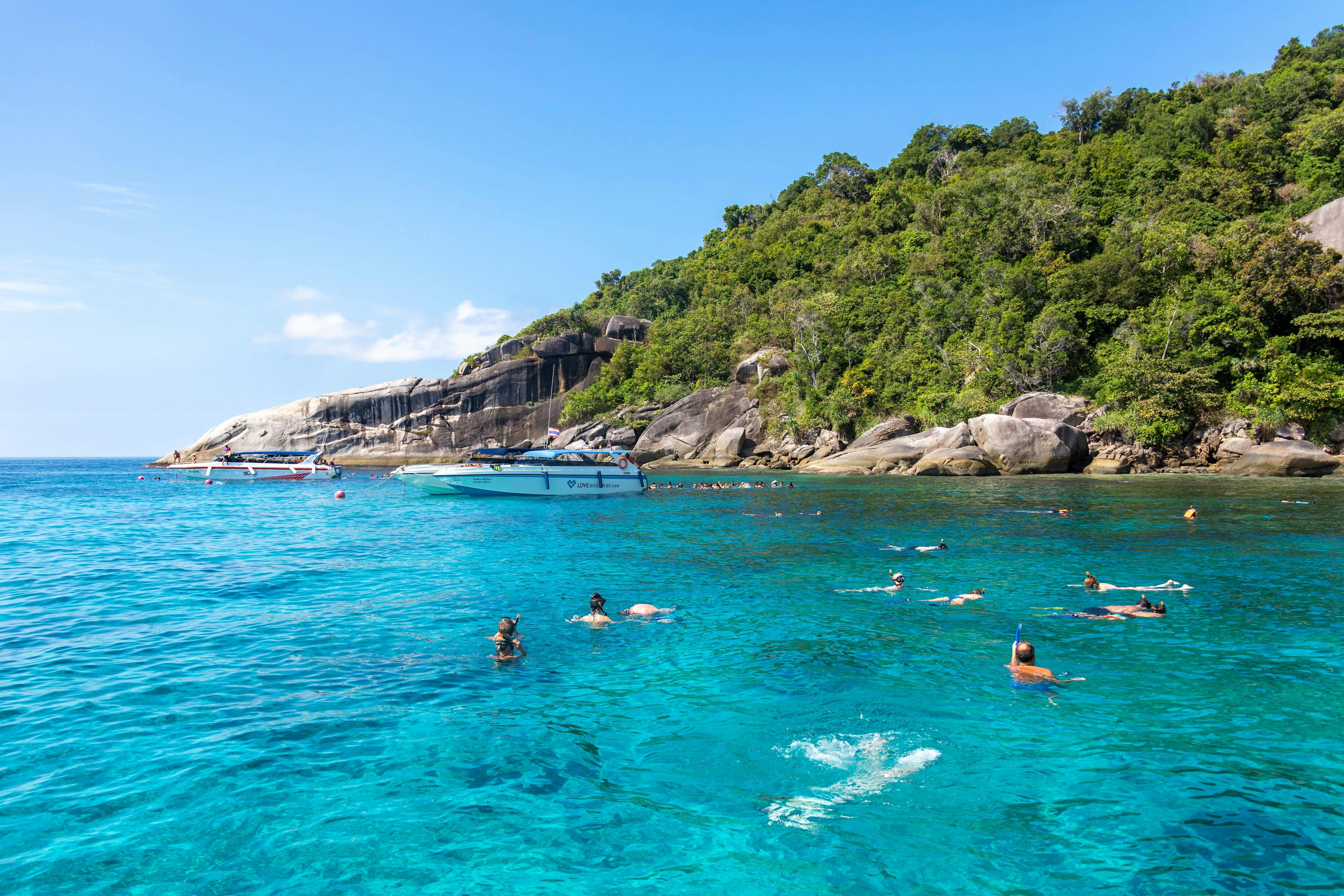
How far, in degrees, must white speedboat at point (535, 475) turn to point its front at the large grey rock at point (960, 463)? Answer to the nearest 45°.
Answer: approximately 180°

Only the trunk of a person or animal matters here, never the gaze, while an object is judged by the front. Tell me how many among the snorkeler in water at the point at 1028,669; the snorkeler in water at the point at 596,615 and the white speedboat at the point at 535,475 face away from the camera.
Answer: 2

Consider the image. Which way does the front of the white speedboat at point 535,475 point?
to the viewer's left

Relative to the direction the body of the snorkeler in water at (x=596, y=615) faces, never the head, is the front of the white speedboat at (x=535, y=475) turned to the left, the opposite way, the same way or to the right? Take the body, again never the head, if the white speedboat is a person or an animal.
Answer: to the left

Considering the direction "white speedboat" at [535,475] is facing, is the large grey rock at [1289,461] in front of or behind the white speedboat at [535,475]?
behind

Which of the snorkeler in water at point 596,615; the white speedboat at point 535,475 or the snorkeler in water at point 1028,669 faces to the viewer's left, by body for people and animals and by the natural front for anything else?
the white speedboat

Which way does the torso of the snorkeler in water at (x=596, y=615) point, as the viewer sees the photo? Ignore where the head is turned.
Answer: away from the camera

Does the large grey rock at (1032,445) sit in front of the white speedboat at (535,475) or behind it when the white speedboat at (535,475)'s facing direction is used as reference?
behind

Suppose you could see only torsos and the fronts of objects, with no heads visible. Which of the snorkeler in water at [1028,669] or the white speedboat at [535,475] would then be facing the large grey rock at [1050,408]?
the snorkeler in water

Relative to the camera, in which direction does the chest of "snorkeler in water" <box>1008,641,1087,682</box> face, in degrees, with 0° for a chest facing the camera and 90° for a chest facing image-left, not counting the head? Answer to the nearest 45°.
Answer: approximately 180°

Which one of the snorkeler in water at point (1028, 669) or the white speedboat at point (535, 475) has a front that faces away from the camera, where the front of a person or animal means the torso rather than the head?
the snorkeler in water

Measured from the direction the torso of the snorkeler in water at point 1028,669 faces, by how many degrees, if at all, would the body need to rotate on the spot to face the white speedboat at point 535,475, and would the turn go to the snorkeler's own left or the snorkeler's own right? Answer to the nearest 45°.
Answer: approximately 45° to the snorkeler's own left

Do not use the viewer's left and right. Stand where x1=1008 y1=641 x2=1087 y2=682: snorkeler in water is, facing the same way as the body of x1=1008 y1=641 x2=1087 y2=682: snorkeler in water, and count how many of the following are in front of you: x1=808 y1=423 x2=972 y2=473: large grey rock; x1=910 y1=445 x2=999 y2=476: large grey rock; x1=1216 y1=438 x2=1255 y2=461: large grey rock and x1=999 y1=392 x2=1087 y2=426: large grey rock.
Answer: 4
